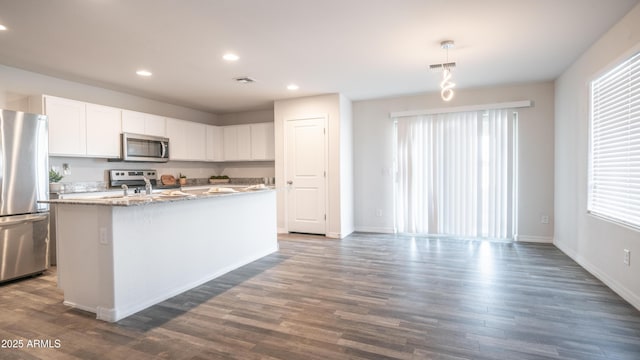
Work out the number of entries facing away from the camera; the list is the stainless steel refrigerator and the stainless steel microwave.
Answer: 0

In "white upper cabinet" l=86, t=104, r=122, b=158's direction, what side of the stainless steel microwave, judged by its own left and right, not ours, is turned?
right

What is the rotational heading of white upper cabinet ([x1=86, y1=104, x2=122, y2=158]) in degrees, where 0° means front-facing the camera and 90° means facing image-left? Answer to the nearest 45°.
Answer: approximately 315°

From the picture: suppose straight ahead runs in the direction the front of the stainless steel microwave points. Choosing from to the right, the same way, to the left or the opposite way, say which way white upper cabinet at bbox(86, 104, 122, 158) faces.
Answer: the same way

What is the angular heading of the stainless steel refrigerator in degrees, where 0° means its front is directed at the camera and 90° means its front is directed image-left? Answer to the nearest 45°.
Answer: approximately 315°

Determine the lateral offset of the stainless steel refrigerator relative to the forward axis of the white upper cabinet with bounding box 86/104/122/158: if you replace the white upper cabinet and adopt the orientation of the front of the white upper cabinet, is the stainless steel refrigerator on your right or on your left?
on your right

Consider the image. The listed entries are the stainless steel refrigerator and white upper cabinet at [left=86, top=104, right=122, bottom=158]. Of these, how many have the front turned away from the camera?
0

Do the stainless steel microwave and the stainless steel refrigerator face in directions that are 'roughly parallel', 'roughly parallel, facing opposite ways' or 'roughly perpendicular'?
roughly parallel

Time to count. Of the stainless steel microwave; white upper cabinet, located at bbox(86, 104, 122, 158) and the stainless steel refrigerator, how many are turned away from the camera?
0

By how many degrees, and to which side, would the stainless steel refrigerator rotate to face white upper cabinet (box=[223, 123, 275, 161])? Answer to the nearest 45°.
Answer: approximately 45° to its left
